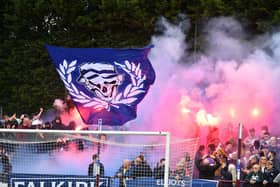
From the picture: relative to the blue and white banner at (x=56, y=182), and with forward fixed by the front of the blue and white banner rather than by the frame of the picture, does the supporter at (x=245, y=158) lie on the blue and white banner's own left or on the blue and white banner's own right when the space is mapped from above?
on the blue and white banner's own left

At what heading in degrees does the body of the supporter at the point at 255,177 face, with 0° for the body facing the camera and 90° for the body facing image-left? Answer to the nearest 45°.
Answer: approximately 45°

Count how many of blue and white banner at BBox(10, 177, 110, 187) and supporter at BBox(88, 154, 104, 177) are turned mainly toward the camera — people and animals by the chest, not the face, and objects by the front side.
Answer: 2

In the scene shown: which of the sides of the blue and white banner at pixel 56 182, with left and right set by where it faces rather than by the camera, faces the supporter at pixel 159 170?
left

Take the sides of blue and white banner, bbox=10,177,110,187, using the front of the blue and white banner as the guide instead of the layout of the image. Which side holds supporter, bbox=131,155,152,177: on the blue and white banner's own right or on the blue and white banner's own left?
on the blue and white banner's own left

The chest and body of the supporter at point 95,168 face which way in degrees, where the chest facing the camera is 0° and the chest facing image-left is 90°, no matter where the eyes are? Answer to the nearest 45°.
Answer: approximately 0°

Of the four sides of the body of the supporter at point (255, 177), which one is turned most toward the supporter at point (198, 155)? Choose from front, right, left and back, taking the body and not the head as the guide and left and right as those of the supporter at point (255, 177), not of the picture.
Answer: right

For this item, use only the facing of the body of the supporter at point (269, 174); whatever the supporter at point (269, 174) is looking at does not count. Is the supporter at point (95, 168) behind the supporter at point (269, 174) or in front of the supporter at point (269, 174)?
in front

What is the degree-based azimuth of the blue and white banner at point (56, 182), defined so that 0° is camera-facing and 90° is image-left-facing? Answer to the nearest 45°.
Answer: approximately 0°
